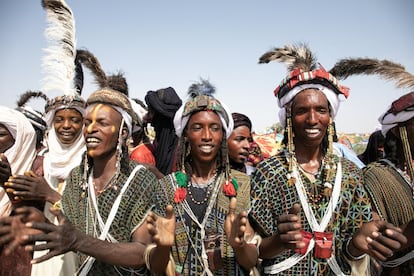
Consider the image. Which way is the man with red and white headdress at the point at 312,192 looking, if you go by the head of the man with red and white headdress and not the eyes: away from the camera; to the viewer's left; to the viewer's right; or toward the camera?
toward the camera

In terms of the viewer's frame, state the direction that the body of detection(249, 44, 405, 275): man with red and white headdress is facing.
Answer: toward the camera
